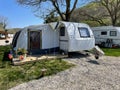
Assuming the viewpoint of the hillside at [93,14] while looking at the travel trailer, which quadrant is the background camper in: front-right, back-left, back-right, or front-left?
front-left

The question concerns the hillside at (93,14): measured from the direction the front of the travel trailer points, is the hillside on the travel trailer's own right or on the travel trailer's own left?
on the travel trailer's own left

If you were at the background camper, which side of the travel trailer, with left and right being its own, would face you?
left
